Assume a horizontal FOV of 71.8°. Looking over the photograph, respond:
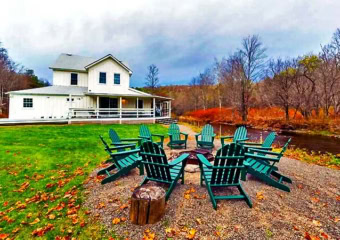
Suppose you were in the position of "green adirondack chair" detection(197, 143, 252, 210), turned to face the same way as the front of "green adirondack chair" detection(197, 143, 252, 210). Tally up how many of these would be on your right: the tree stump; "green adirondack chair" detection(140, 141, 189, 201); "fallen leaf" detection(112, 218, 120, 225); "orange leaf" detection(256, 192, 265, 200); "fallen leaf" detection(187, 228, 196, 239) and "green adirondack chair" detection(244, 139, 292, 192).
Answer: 2

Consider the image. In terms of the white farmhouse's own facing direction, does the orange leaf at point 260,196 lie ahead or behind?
ahead

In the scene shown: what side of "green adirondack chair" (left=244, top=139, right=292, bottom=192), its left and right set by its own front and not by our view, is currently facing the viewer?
left

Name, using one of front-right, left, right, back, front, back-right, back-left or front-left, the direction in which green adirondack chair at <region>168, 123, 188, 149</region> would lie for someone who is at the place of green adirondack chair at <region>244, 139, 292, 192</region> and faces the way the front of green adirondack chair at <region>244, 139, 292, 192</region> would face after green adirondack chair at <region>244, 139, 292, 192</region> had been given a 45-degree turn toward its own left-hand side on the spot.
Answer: right

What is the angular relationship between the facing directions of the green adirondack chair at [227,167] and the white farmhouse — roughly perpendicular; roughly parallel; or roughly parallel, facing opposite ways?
roughly parallel, facing opposite ways

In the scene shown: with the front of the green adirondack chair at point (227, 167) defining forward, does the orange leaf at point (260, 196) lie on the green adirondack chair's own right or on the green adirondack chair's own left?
on the green adirondack chair's own right

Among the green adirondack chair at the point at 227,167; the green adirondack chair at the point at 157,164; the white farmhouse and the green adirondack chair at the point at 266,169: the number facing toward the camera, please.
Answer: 1

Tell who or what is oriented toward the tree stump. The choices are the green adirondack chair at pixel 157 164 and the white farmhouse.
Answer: the white farmhouse

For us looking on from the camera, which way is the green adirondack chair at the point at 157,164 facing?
facing away from the viewer and to the right of the viewer

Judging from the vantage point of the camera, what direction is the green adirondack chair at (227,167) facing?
facing away from the viewer and to the left of the viewer

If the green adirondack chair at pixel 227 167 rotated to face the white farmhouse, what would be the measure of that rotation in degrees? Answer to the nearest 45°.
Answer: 0° — it already faces it

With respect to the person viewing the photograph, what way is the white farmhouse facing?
facing the viewer

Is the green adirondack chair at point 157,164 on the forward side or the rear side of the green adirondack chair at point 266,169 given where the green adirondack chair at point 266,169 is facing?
on the forward side

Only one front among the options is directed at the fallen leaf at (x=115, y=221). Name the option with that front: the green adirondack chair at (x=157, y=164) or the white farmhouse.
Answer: the white farmhouse

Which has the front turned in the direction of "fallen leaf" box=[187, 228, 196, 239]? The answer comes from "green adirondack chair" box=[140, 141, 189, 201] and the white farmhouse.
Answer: the white farmhouse
